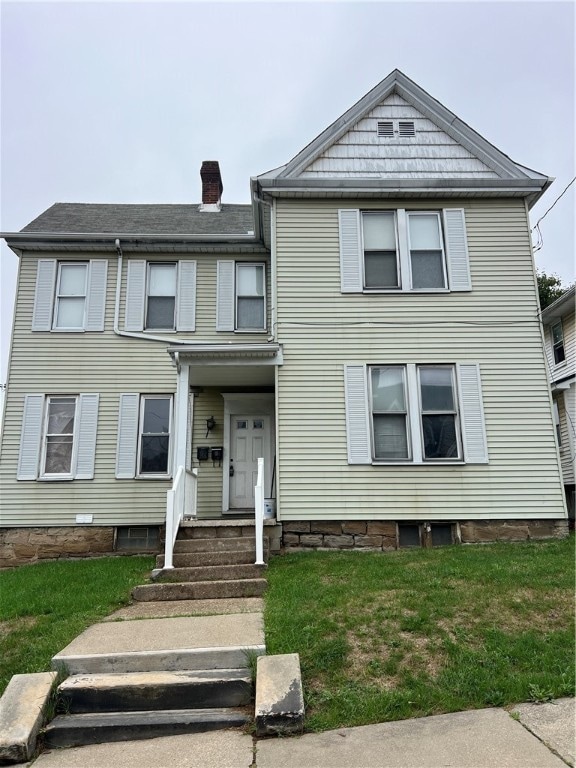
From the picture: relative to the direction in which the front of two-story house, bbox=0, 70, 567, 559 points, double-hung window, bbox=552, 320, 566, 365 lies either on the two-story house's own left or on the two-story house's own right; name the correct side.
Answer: on the two-story house's own left

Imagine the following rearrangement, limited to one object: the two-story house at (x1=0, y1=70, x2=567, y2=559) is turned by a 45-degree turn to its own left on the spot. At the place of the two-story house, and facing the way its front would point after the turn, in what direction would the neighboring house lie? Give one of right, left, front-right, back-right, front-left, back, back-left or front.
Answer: left

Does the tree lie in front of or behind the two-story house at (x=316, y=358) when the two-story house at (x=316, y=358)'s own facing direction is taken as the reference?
behind

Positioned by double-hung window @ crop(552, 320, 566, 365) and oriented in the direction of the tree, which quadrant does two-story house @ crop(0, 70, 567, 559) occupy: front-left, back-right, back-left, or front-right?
back-left

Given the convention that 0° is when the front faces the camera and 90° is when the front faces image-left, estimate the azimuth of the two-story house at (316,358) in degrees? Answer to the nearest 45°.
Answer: approximately 0°
